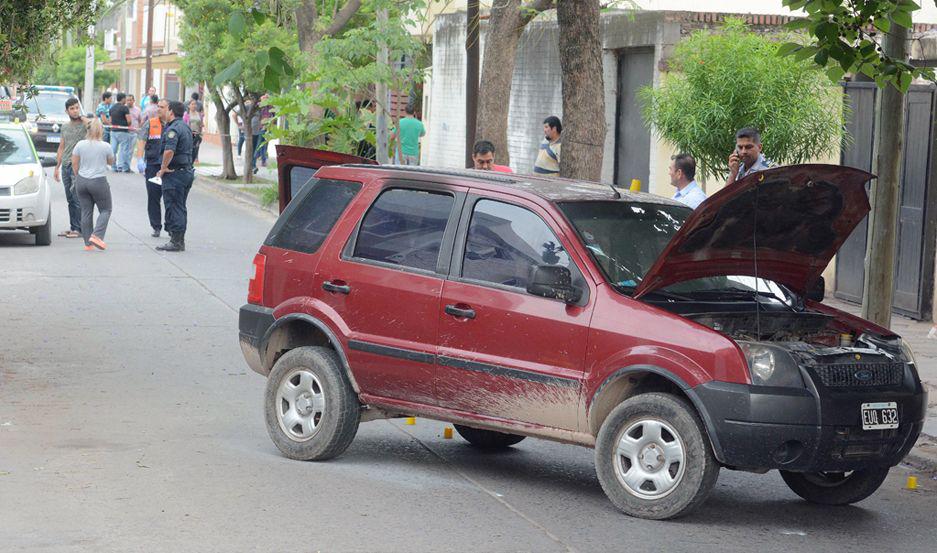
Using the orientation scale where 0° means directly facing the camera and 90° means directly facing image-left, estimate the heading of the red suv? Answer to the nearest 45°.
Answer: approximately 315°

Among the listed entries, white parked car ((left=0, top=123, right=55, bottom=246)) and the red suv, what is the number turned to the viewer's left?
0

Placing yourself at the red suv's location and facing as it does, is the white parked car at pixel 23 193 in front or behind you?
behind

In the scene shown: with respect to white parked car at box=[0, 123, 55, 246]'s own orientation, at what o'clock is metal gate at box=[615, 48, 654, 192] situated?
The metal gate is roughly at 9 o'clock from the white parked car.

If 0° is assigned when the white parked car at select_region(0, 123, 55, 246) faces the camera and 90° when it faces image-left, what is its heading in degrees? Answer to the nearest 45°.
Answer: approximately 0°

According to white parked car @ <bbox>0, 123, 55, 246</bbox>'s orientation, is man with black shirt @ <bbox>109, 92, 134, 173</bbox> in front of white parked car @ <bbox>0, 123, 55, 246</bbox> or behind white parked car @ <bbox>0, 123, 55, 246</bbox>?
behind
